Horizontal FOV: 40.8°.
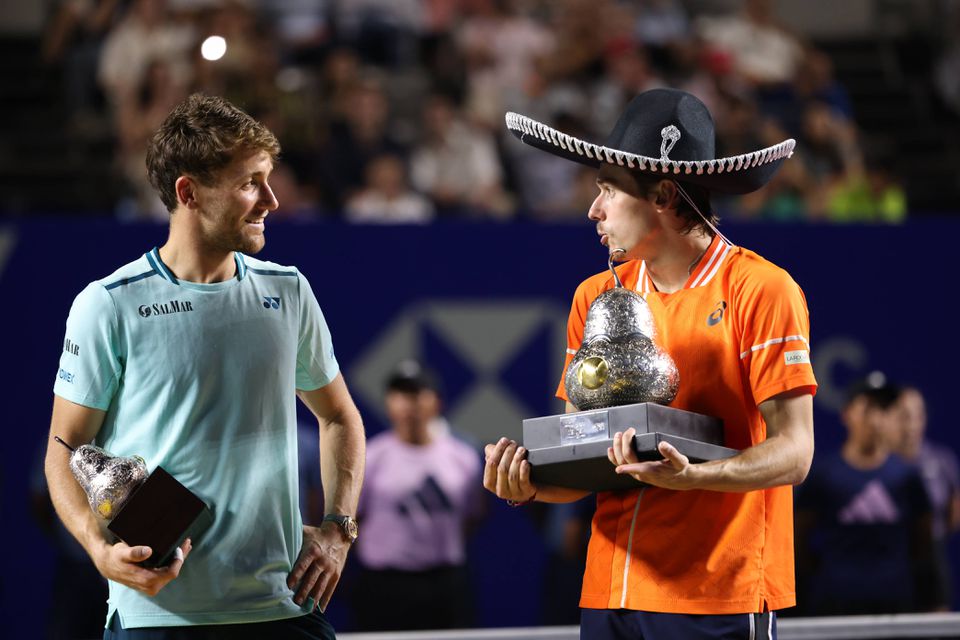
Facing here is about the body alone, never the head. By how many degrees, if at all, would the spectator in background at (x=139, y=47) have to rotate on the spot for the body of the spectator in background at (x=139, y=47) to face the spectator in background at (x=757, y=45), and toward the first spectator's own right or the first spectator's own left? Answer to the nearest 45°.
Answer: approximately 90° to the first spectator's own left

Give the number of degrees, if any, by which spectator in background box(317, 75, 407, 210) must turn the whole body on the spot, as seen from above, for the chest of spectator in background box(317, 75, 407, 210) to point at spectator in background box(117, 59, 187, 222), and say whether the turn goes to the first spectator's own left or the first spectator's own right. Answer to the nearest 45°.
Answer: approximately 90° to the first spectator's own right

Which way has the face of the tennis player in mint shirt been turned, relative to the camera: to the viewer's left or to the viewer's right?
to the viewer's right

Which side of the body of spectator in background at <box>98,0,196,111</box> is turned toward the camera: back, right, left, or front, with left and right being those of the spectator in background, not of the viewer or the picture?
front

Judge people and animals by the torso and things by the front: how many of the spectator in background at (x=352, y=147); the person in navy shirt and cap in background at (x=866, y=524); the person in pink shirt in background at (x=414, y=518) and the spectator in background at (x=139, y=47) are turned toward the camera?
4

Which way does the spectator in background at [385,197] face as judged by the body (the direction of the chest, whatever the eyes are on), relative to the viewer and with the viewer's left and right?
facing the viewer

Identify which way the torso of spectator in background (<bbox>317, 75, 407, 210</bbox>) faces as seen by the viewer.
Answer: toward the camera

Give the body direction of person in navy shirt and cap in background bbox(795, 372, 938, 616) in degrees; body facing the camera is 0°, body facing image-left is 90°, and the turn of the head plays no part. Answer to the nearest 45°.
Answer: approximately 0°

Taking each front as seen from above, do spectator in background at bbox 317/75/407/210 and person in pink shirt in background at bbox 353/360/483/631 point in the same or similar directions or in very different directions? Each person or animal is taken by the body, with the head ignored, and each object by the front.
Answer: same or similar directions

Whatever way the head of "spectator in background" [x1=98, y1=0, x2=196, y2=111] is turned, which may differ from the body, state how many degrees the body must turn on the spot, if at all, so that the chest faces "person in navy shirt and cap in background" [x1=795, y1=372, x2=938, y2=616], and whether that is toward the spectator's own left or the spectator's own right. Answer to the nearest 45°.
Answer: approximately 45° to the spectator's own left

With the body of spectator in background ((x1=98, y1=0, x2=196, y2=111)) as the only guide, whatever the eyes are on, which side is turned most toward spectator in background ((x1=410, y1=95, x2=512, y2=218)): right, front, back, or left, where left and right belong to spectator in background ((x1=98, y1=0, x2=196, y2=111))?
left

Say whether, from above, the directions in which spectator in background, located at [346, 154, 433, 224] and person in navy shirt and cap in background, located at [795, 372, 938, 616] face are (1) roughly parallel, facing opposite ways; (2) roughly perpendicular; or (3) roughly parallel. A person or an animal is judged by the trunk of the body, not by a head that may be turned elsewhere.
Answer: roughly parallel

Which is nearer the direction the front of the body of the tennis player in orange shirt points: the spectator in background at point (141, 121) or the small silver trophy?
the small silver trophy

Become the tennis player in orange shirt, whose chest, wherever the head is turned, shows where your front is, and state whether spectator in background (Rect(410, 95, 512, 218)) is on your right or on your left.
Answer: on your right
